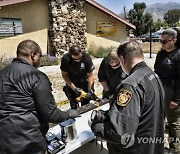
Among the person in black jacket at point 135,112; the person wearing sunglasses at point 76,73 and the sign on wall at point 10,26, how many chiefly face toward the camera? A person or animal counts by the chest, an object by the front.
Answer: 2

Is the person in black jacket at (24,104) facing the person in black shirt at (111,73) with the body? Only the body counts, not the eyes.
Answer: yes

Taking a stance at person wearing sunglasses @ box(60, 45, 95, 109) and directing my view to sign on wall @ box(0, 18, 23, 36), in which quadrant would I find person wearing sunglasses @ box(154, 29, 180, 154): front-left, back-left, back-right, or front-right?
back-right

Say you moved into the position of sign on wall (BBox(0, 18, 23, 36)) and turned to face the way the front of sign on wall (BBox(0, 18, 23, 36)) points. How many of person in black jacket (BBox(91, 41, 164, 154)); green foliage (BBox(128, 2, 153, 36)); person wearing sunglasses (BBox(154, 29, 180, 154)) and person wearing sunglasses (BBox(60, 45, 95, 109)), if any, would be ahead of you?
3

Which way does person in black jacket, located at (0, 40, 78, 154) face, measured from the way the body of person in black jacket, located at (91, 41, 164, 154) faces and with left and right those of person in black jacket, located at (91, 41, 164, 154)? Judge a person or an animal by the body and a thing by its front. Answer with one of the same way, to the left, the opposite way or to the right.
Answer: to the right

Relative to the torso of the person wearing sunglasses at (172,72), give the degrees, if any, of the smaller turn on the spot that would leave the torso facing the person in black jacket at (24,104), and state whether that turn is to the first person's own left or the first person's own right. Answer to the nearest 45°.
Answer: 0° — they already face them

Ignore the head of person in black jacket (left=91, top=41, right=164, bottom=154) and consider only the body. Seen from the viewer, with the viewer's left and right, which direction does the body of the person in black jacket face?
facing away from the viewer and to the left of the viewer

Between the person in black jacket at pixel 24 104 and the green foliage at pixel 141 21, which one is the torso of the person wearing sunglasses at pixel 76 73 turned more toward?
the person in black jacket

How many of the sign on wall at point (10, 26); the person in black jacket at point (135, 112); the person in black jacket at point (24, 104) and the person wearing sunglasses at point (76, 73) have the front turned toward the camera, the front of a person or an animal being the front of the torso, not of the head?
2

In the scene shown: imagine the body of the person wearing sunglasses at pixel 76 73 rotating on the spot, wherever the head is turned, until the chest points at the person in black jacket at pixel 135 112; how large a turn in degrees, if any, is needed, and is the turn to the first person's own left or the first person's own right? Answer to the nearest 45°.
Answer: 0° — they already face them

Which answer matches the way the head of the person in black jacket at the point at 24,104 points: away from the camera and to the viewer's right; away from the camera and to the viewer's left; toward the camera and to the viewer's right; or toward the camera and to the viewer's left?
away from the camera and to the viewer's right

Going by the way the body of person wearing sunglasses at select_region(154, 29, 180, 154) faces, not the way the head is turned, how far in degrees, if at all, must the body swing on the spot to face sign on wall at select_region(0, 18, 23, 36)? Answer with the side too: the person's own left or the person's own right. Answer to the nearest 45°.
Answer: approximately 90° to the person's own right

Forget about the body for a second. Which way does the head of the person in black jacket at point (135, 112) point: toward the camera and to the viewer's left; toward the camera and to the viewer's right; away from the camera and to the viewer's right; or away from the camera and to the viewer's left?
away from the camera and to the viewer's left

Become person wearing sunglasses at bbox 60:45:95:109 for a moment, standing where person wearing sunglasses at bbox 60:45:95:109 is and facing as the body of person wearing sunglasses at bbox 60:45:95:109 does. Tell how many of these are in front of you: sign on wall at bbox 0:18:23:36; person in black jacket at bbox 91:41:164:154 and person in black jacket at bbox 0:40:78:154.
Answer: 2

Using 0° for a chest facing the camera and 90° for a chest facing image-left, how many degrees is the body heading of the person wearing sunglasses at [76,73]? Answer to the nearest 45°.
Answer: approximately 0°
